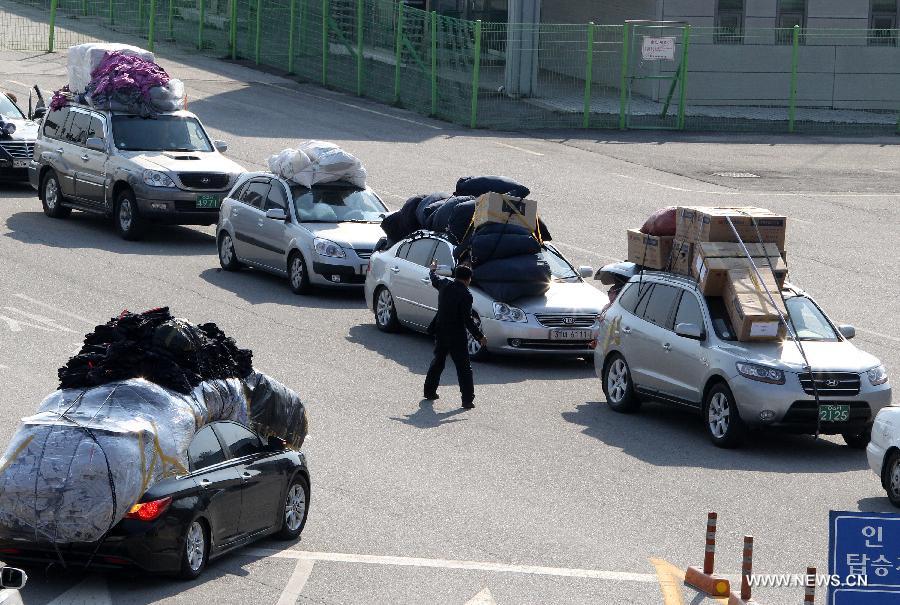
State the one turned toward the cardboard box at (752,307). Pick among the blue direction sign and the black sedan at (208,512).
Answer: the black sedan

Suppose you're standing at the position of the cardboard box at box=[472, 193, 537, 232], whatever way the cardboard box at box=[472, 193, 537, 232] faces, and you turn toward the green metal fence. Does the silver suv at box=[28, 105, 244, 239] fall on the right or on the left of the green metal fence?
left

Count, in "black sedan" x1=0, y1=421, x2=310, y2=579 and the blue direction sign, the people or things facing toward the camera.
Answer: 1

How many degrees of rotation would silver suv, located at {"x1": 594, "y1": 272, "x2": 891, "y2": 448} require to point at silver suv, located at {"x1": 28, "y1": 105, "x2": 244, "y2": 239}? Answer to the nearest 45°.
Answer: approximately 180°

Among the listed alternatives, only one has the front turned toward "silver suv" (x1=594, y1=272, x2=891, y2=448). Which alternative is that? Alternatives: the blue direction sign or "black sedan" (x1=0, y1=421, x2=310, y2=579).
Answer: the black sedan

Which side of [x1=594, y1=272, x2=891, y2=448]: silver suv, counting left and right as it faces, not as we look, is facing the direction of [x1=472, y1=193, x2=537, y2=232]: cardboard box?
back

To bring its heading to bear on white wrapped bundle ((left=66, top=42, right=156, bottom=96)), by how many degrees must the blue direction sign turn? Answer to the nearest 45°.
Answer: approximately 135° to its right

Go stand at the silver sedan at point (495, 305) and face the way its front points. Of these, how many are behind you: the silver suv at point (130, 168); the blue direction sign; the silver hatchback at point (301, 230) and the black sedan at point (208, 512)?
2

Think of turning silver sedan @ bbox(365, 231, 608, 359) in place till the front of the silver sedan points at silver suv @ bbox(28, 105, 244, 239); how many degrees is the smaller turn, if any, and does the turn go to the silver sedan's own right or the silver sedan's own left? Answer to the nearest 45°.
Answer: approximately 180°

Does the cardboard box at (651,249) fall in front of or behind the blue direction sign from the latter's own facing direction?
behind

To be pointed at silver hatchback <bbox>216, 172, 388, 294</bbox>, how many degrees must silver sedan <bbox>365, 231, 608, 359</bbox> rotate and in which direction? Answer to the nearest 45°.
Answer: approximately 180°

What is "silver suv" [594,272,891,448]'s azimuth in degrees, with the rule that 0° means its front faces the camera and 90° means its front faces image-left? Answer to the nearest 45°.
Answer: approximately 315°
